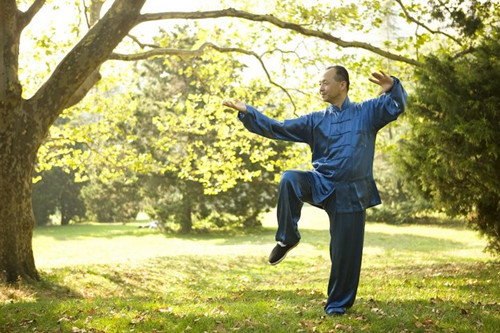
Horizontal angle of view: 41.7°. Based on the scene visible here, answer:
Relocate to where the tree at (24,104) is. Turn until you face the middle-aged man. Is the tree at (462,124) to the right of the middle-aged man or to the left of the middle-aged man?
left

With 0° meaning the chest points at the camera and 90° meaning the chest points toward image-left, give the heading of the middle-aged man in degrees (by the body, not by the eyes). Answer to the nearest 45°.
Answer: approximately 45°

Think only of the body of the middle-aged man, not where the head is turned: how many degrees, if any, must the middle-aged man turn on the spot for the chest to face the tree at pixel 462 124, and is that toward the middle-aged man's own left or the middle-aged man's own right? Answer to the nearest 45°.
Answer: approximately 180°

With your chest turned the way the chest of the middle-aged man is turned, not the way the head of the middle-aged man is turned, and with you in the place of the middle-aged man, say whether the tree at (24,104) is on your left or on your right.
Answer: on your right
